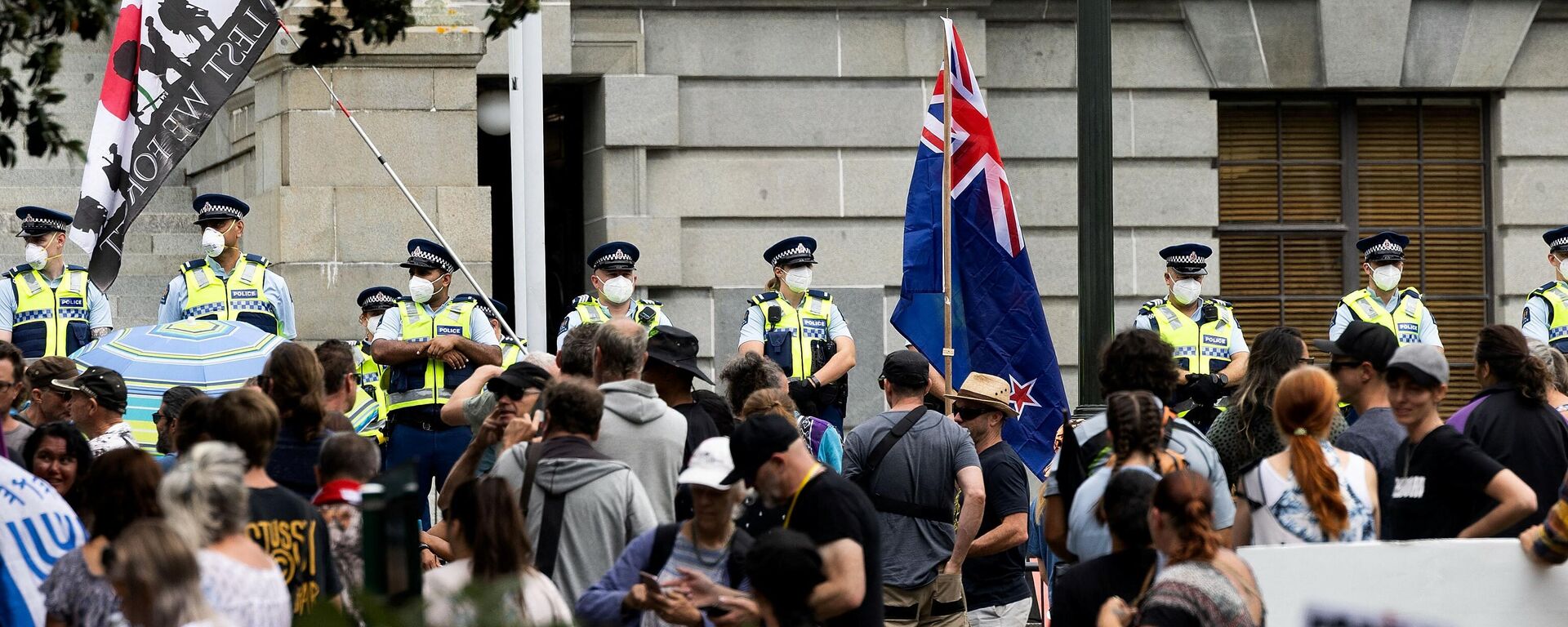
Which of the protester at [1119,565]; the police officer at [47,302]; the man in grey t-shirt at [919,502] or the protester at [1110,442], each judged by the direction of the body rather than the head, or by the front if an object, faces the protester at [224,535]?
the police officer

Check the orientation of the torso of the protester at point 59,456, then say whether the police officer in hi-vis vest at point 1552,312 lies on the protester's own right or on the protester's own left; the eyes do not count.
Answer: on the protester's own left

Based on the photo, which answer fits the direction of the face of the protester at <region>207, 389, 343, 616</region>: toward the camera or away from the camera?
away from the camera

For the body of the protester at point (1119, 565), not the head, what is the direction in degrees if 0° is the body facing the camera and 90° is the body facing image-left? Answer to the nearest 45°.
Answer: approximately 225°

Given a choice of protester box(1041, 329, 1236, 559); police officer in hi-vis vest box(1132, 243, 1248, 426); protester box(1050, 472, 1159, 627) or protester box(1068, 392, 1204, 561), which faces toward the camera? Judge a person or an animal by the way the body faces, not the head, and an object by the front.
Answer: the police officer in hi-vis vest

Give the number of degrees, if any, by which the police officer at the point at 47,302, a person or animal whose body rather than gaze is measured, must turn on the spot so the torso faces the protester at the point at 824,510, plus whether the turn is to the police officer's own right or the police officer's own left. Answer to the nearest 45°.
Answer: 0° — they already face them

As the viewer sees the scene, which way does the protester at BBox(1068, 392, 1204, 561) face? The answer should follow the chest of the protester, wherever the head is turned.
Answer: away from the camera

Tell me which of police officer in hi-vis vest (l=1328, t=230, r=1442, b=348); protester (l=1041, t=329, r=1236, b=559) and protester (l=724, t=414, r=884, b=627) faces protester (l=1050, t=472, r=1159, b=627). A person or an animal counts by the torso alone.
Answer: the police officer in hi-vis vest

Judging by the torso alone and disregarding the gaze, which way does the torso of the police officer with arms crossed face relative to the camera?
toward the camera

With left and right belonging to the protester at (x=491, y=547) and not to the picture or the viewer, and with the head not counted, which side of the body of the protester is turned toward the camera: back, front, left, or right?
back

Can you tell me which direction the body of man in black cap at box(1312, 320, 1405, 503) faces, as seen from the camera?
to the viewer's left

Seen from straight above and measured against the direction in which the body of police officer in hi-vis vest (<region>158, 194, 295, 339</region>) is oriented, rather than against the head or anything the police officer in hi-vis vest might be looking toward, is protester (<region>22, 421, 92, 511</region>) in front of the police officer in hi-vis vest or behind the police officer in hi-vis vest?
in front

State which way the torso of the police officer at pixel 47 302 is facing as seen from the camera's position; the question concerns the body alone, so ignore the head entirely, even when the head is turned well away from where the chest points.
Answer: toward the camera

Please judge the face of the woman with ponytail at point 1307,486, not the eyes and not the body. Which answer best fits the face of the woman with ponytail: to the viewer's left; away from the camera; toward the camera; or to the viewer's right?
away from the camera

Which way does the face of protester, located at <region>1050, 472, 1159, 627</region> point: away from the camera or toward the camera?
away from the camera

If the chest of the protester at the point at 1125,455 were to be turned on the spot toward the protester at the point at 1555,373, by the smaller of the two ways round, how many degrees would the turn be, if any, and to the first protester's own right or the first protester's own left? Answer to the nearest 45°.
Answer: approximately 45° to the first protester's own right

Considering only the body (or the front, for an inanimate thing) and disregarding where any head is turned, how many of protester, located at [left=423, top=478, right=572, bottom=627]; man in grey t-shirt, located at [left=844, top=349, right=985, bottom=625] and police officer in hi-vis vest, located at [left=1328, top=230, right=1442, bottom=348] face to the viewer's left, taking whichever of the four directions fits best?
0

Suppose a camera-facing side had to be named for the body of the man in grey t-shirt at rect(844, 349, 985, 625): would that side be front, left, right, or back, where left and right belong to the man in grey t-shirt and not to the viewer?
back

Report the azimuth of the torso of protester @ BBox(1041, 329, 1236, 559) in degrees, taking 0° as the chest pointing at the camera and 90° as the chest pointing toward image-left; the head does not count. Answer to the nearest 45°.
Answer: approximately 180°

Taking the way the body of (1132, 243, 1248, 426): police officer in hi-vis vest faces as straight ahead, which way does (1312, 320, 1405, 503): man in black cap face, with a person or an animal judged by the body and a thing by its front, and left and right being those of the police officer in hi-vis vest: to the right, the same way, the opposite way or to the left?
to the right
